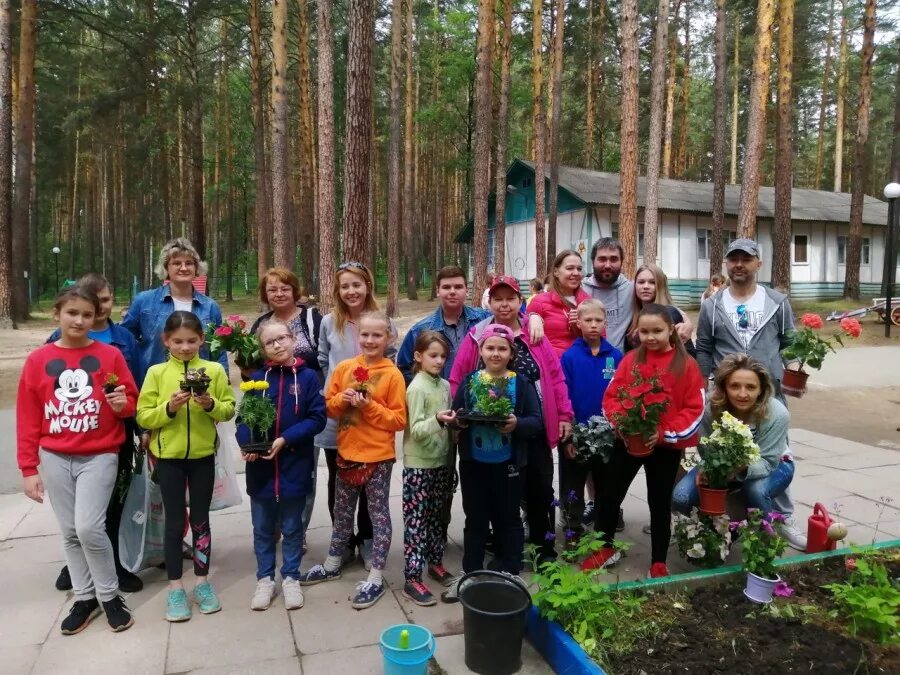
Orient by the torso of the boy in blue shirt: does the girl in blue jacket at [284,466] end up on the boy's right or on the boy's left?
on the boy's right

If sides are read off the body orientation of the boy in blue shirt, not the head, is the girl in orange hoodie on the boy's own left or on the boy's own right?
on the boy's own right

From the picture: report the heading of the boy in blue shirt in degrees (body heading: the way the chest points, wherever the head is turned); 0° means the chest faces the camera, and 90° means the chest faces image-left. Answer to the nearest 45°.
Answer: approximately 0°

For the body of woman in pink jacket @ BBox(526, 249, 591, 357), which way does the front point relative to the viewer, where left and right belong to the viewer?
facing the viewer and to the right of the viewer

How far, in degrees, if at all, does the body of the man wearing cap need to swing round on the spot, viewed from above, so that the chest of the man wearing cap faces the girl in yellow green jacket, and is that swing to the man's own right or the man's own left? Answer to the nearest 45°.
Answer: approximately 45° to the man's own right

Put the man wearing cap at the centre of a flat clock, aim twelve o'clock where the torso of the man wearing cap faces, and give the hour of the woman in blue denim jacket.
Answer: The woman in blue denim jacket is roughly at 2 o'clock from the man wearing cap.

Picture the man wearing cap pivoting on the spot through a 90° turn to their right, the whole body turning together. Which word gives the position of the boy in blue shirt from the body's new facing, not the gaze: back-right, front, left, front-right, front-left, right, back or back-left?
front-left

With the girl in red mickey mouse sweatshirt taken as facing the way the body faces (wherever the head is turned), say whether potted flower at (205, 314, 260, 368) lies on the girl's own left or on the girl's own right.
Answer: on the girl's own left

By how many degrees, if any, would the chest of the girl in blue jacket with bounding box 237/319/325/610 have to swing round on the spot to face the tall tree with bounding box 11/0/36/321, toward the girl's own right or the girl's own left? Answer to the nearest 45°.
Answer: approximately 180°

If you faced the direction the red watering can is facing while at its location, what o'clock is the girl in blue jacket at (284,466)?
The girl in blue jacket is roughly at 5 o'clock from the red watering can.
